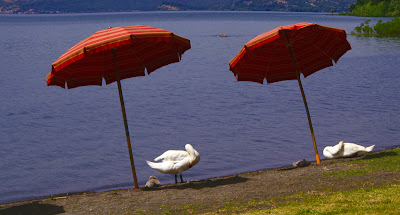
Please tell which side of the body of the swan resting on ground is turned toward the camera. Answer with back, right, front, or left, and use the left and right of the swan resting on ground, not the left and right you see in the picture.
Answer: left

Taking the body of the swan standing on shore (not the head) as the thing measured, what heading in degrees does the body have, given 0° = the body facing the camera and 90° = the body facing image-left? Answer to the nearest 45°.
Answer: approximately 270°
